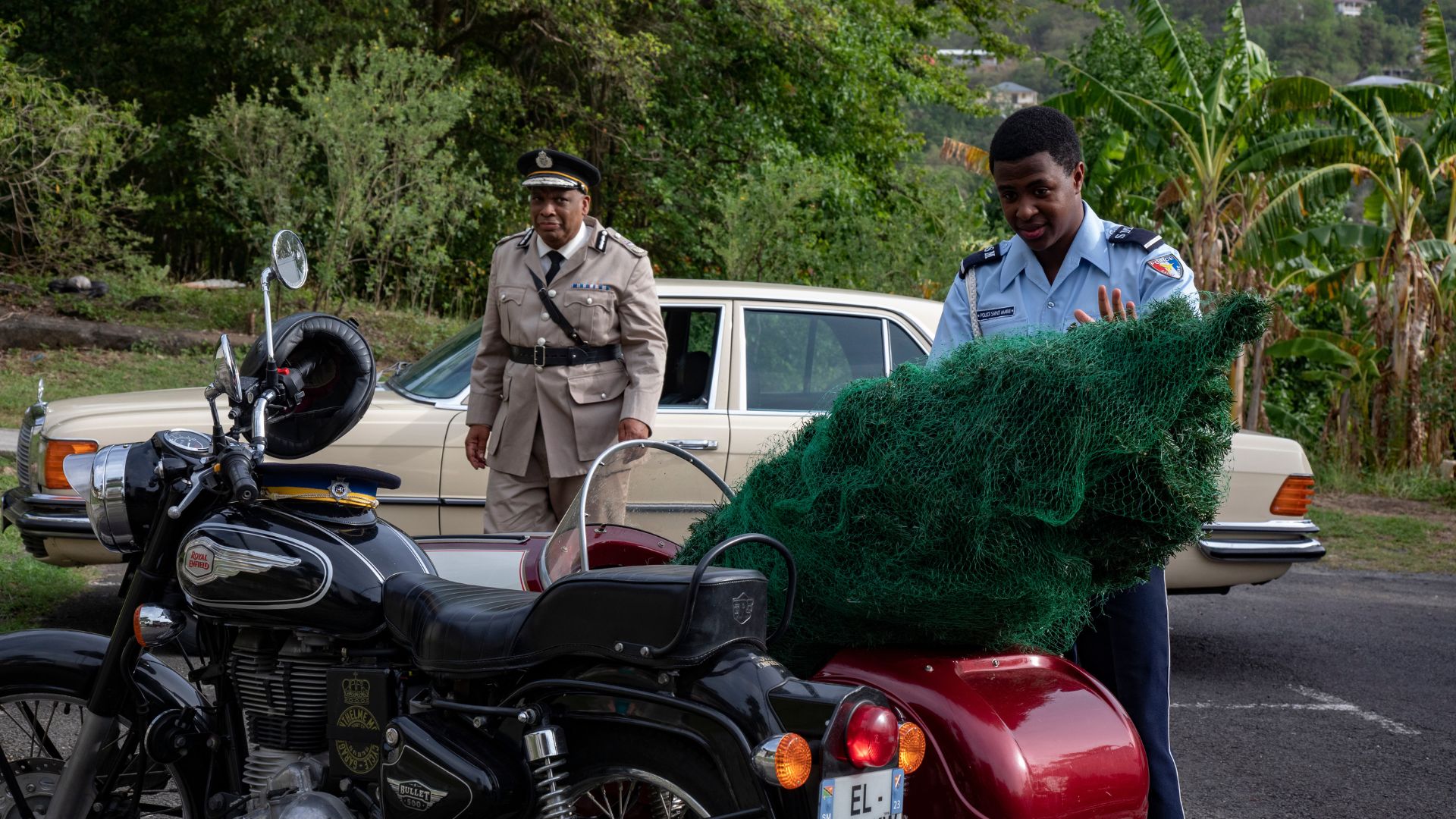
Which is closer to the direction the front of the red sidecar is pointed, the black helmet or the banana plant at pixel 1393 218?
the black helmet

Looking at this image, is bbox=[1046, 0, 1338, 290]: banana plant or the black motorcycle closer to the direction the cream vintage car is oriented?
the black motorcycle

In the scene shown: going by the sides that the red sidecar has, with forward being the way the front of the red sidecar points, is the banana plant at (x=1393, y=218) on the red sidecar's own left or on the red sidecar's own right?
on the red sidecar's own right

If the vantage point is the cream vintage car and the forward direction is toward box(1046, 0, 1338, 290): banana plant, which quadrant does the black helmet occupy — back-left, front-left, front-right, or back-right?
back-right

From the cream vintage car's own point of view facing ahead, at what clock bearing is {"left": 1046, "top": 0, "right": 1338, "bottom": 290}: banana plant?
The banana plant is roughly at 4 o'clock from the cream vintage car.

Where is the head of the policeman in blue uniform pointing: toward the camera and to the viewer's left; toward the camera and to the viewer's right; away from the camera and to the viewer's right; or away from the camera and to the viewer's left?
toward the camera and to the viewer's left

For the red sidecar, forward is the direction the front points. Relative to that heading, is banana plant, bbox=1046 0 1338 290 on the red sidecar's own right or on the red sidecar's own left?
on the red sidecar's own right

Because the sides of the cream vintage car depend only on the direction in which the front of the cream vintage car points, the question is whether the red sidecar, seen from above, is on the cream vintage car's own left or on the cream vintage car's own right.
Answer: on the cream vintage car's own left

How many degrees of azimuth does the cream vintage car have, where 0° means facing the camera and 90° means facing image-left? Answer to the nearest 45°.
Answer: approximately 90°

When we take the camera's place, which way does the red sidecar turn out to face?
facing away from the viewer and to the left of the viewer

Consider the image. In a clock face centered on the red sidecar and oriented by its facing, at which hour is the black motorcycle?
The black motorcycle is roughly at 9 o'clock from the red sidecar.

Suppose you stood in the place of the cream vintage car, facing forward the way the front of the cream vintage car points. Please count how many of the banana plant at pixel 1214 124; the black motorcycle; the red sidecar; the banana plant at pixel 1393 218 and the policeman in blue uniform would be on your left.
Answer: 3

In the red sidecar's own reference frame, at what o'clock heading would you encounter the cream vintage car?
The cream vintage car is roughly at 1 o'clock from the red sidecar.

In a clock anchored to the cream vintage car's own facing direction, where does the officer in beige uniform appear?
The officer in beige uniform is roughly at 10 o'clock from the cream vintage car.

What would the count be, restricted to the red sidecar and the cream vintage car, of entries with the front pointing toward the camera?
0

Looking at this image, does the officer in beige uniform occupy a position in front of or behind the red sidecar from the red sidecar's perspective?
in front
